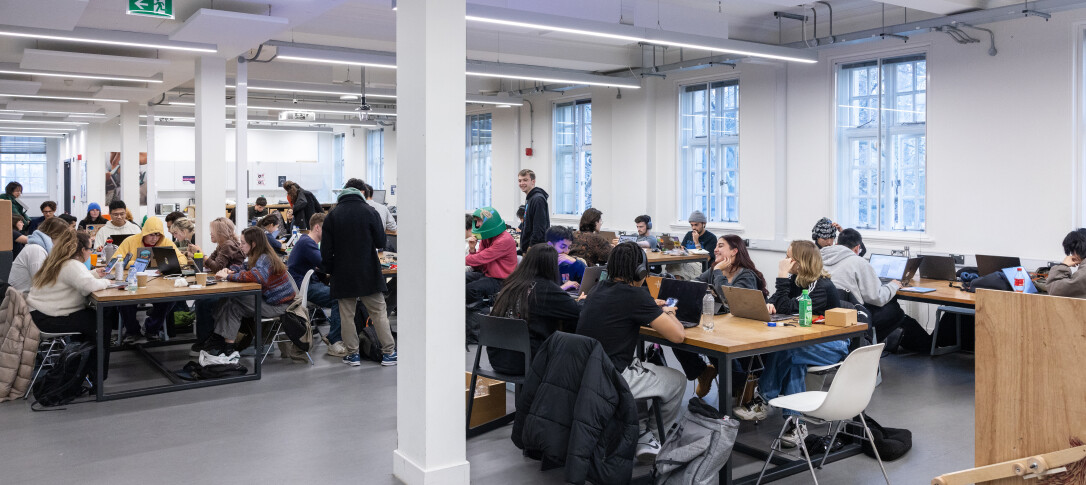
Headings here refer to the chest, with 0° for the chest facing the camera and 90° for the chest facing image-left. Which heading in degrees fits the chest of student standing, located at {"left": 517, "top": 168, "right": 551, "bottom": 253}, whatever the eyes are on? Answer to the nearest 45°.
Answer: approximately 45°

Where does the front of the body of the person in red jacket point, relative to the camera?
to the viewer's left

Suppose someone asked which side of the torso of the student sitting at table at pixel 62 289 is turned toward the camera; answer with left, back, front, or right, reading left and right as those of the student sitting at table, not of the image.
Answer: right

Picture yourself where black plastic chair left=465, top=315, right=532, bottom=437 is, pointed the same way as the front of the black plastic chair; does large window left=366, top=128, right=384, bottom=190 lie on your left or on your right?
on your left

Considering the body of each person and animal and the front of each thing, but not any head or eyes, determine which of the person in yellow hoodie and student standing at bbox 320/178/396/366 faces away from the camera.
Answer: the student standing

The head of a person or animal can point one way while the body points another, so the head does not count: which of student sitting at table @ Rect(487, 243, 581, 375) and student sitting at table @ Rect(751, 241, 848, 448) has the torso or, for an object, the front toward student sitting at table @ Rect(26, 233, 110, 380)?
student sitting at table @ Rect(751, 241, 848, 448)

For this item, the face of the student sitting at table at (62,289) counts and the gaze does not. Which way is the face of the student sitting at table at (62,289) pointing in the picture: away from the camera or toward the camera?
away from the camera
